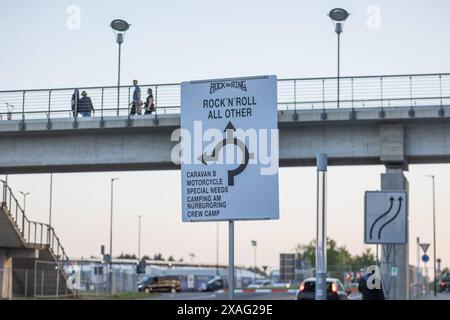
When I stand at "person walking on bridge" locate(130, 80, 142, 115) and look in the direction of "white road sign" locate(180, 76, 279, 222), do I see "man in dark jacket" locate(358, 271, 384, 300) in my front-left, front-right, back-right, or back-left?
front-left

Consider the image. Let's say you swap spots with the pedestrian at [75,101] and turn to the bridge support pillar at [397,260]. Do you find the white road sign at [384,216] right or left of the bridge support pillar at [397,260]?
right

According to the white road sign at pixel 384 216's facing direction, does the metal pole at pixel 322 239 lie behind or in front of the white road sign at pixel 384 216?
in front

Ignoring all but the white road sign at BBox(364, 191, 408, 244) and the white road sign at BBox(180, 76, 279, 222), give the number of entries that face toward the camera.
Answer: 2

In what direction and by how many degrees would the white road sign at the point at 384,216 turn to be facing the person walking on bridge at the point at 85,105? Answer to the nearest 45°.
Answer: approximately 135° to its right

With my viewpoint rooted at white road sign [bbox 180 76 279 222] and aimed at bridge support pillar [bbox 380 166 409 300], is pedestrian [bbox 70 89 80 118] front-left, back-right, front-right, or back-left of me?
front-left

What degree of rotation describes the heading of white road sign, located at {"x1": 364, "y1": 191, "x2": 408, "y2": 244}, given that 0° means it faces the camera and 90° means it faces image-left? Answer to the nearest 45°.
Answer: approximately 0°

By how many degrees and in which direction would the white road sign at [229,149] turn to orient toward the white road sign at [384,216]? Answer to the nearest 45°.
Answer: approximately 180°

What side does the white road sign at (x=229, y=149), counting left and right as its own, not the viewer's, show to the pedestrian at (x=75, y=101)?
back

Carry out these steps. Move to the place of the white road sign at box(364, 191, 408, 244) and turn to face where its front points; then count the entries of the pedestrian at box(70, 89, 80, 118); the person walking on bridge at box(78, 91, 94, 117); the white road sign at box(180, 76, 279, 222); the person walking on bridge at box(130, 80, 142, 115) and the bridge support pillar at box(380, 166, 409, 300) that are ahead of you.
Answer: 1

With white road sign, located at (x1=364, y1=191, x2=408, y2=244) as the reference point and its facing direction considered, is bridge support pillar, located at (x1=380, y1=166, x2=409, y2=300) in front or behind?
behind

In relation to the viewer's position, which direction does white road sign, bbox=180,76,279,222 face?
facing the viewer
